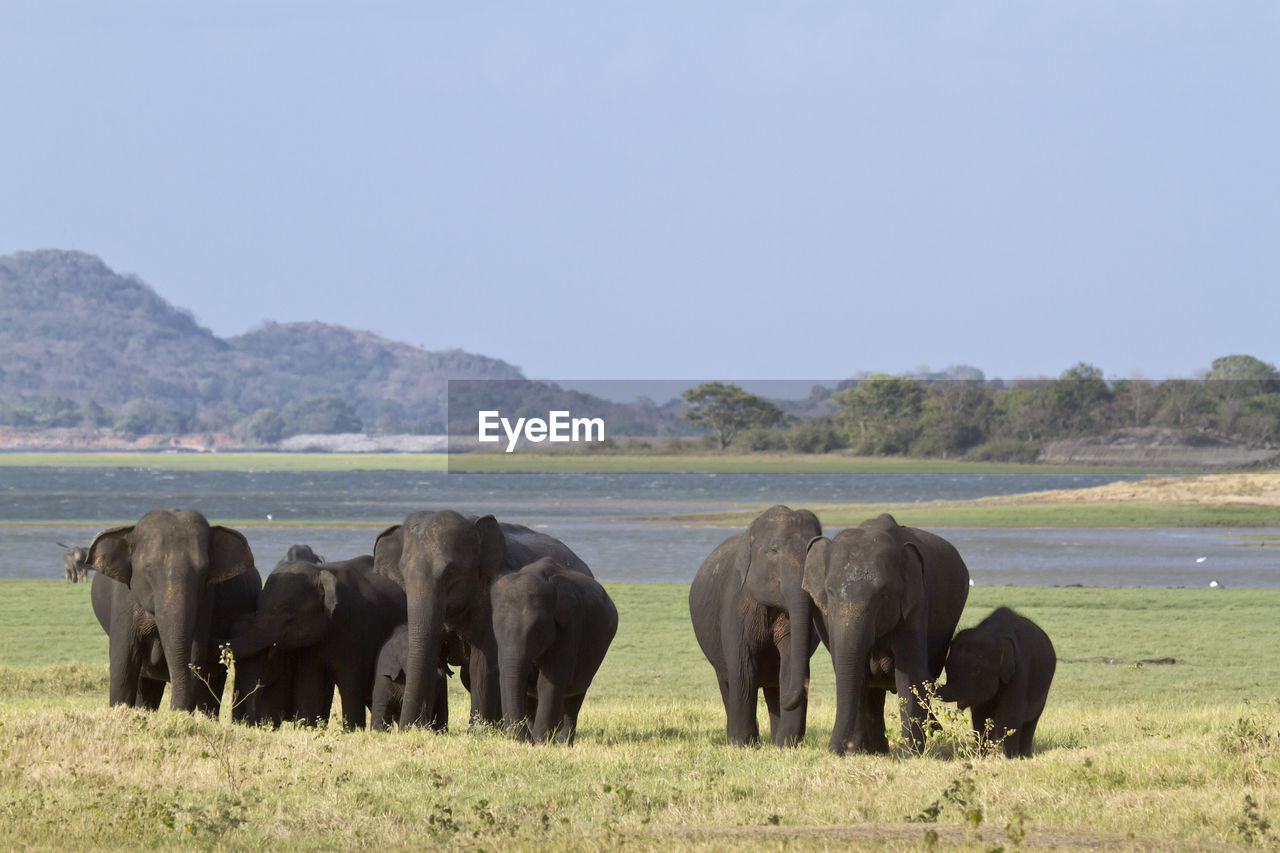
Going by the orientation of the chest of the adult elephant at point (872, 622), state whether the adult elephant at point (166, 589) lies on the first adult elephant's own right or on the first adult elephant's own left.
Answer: on the first adult elephant's own right

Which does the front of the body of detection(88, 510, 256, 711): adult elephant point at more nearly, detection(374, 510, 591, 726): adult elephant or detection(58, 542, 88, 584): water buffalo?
the adult elephant

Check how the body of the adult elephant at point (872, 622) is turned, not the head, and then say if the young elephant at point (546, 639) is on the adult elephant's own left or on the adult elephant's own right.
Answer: on the adult elephant's own right

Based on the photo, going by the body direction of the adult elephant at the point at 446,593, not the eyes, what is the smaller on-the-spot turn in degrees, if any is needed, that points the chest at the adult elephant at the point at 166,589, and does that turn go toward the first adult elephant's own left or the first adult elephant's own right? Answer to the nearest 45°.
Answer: approximately 45° to the first adult elephant's own right

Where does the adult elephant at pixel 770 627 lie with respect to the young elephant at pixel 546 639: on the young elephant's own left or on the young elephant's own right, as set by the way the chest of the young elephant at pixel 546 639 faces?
on the young elephant's own left

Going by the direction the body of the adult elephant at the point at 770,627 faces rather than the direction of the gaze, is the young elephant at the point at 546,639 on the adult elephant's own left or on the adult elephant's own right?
on the adult elephant's own right

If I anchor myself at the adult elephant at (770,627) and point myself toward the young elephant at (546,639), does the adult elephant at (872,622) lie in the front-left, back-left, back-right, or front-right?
back-left

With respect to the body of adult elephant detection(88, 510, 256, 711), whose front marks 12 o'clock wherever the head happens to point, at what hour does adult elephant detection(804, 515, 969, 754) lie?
adult elephant detection(804, 515, 969, 754) is roughly at 10 o'clock from adult elephant detection(88, 510, 256, 711).

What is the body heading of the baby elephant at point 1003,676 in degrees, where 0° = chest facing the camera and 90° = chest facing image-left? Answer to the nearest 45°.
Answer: approximately 45°

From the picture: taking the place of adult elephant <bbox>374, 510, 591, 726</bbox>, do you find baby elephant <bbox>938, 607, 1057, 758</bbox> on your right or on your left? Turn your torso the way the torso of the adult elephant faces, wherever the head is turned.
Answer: on your left

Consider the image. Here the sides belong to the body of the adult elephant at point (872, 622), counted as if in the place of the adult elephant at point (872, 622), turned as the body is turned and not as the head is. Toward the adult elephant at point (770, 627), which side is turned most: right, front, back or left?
right
